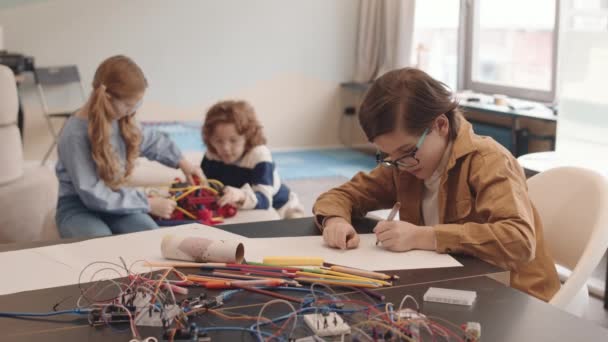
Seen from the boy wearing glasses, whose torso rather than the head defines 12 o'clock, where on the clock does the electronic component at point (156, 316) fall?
The electronic component is roughly at 12 o'clock from the boy wearing glasses.

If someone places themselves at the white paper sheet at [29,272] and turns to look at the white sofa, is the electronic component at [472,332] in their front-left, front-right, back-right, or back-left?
back-right

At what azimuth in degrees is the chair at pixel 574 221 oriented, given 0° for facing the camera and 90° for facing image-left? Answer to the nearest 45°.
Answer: approximately 45°

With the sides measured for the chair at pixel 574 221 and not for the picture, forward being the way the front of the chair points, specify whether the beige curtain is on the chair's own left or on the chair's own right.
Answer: on the chair's own right
